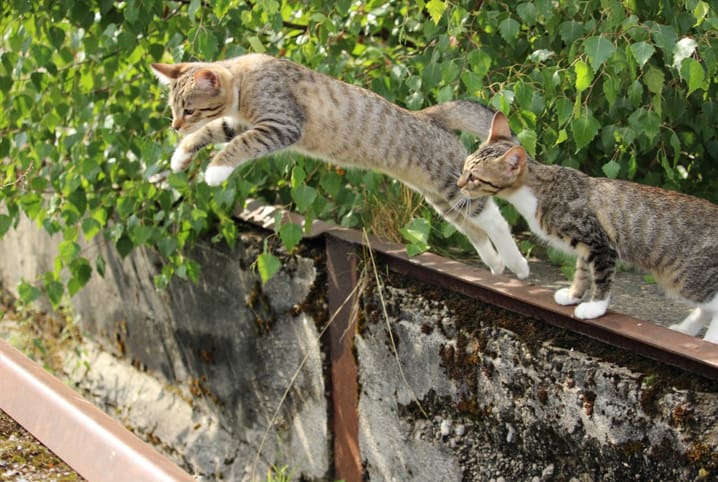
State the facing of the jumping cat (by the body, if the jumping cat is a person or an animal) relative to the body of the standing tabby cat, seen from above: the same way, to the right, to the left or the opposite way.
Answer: the same way

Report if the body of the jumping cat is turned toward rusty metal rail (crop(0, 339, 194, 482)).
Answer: no

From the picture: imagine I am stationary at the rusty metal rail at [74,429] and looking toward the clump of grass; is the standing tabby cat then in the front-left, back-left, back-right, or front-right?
front-right

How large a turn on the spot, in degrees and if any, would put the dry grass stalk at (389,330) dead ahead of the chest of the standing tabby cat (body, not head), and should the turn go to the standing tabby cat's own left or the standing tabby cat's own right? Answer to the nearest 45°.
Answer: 0° — it already faces it

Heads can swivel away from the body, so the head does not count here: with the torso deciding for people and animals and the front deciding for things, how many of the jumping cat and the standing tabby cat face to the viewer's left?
2

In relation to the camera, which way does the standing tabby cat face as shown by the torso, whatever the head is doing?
to the viewer's left

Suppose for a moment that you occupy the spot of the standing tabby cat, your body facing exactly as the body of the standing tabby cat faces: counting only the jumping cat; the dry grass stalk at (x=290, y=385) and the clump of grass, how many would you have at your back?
0

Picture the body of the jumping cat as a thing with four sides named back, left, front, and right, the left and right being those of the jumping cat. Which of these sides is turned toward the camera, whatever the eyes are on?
left

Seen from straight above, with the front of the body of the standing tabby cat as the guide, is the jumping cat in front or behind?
in front
